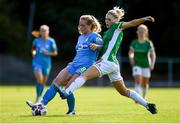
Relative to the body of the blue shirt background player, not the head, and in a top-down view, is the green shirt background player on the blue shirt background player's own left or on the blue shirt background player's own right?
on the blue shirt background player's own left

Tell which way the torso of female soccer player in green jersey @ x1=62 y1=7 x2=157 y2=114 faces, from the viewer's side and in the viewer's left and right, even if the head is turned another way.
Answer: facing to the left of the viewer

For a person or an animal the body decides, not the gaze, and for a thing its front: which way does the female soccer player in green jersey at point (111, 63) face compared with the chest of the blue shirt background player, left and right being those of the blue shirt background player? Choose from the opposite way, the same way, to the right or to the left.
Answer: to the right

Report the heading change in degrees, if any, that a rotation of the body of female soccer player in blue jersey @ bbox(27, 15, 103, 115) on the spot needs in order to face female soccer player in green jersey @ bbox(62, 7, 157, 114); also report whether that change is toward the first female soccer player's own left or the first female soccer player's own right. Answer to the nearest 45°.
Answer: approximately 90° to the first female soccer player's own left

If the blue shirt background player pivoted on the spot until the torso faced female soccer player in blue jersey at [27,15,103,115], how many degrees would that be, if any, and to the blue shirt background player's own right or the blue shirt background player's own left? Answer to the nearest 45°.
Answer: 0° — they already face them

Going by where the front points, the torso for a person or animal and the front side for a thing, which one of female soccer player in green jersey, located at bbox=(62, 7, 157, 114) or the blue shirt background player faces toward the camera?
the blue shirt background player

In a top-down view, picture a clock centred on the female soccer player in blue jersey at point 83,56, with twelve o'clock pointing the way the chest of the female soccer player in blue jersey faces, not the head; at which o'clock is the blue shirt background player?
The blue shirt background player is roughly at 4 o'clock from the female soccer player in blue jersey.

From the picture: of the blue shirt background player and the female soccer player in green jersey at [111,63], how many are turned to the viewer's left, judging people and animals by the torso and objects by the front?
1

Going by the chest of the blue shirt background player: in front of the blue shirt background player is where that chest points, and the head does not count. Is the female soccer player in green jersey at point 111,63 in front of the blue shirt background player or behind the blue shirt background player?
in front

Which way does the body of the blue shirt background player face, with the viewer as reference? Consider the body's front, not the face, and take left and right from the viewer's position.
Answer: facing the viewer
